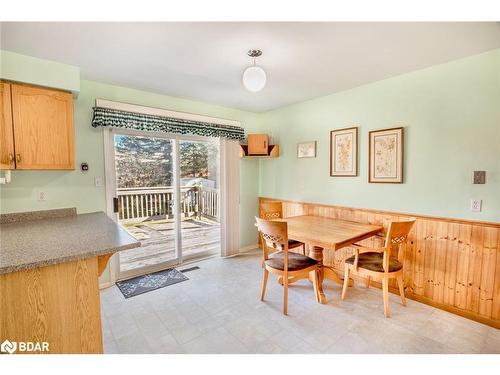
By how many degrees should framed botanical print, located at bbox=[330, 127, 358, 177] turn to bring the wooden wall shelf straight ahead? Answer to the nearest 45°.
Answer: approximately 45° to its right

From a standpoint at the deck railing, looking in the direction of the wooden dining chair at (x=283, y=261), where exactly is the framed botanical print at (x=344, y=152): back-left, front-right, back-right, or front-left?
front-left

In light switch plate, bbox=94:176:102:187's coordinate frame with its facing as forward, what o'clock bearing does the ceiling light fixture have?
The ceiling light fixture is roughly at 11 o'clock from the light switch plate.

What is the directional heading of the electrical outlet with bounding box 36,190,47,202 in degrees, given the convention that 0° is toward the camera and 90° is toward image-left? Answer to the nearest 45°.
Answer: approximately 0°

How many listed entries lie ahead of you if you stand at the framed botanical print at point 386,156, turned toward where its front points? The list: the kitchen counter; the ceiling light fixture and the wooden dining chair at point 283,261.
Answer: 3

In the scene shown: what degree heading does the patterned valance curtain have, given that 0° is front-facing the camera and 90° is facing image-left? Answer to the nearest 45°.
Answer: approximately 315°

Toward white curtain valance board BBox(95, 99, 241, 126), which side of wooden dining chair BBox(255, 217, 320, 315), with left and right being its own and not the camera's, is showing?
left

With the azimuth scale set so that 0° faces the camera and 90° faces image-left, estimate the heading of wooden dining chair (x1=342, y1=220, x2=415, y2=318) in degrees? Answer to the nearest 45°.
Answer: approximately 135°

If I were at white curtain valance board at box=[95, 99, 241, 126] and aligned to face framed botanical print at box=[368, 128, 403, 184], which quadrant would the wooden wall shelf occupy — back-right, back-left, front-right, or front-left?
front-left

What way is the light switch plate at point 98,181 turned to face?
toward the camera

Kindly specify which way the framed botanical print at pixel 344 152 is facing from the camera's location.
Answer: facing the viewer and to the left of the viewer

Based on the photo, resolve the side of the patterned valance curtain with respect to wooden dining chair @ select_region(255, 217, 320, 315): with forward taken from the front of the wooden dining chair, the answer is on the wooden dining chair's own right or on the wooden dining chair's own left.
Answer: on the wooden dining chair's own left

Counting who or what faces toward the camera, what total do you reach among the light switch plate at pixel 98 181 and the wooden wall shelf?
2

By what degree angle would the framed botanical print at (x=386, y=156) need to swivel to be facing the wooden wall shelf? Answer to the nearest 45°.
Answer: approximately 45° to its right

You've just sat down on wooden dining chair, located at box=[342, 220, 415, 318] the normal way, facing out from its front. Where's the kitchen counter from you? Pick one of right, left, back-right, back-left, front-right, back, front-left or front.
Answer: left

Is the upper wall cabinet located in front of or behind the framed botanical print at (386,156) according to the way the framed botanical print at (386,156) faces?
in front
